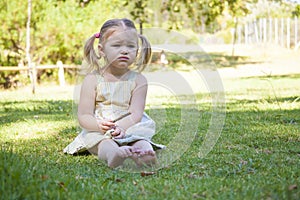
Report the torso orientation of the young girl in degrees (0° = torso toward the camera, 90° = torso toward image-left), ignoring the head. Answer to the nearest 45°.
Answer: approximately 0°
